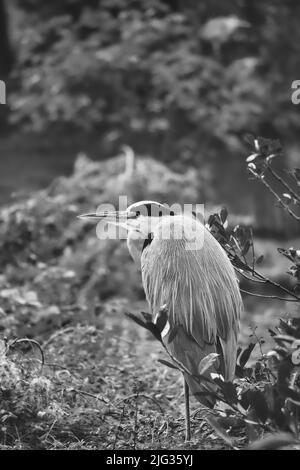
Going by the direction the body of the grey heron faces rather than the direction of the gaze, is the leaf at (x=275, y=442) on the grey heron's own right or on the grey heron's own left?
on the grey heron's own left

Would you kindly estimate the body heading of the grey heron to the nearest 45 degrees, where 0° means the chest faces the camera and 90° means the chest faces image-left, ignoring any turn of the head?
approximately 90°
